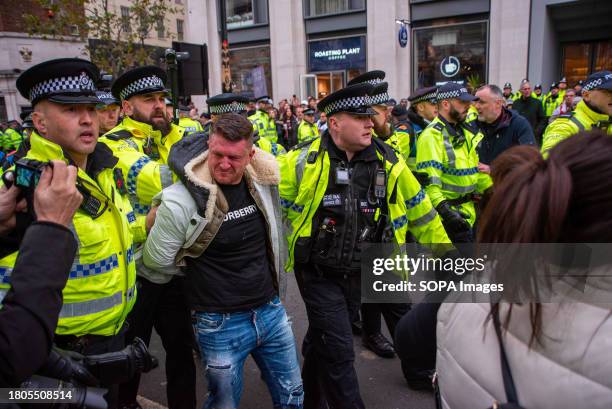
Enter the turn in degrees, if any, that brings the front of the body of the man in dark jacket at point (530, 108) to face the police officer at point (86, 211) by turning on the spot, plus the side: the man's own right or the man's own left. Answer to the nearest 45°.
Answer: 0° — they already face them

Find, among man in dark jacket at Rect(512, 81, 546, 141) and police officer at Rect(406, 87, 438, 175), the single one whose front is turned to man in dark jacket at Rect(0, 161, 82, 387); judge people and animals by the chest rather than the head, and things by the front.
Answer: man in dark jacket at Rect(512, 81, 546, 141)

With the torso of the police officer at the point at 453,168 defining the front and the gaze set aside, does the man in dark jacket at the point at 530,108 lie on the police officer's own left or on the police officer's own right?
on the police officer's own left

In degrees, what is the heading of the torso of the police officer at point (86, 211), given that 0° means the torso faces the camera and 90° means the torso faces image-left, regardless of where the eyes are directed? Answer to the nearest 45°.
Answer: approximately 315°

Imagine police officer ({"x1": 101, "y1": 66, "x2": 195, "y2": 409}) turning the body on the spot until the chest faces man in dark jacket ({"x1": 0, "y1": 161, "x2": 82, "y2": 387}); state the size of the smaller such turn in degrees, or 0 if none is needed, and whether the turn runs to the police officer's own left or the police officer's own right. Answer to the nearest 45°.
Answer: approximately 45° to the police officer's own right

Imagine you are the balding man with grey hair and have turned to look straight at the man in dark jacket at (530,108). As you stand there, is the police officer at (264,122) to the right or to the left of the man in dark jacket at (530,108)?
left

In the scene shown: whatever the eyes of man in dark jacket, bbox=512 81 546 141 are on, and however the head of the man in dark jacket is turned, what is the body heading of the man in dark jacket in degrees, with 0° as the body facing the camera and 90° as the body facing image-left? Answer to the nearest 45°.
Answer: approximately 0°

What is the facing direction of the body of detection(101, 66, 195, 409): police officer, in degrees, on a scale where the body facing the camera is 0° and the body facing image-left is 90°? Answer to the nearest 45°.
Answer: approximately 315°
